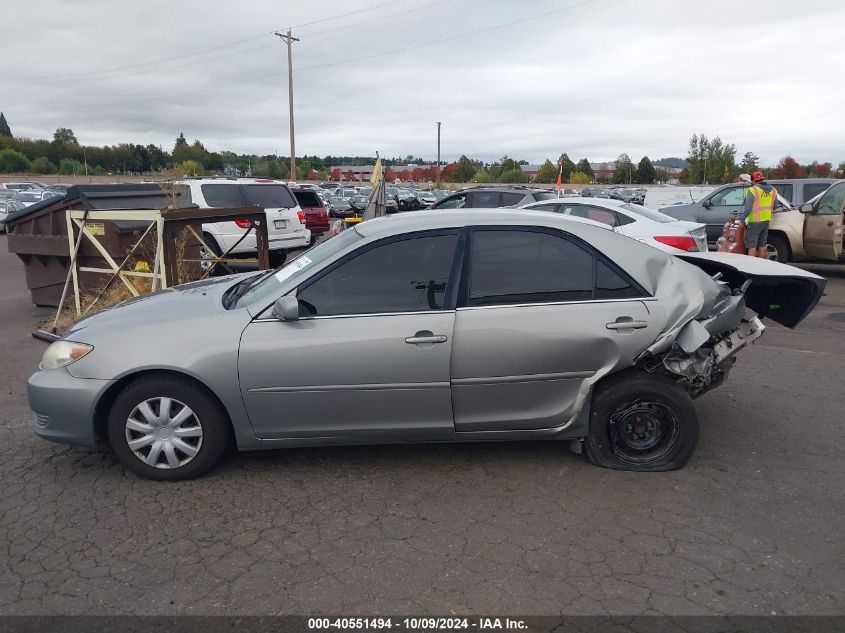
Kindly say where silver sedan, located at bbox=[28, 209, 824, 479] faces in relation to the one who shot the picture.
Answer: facing to the left of the viewer

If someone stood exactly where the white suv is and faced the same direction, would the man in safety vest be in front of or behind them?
behind

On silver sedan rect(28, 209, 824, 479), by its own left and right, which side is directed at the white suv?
right

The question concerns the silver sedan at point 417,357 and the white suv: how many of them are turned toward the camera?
0

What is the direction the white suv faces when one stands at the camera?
facing away from the viewer and to the left of the viewer

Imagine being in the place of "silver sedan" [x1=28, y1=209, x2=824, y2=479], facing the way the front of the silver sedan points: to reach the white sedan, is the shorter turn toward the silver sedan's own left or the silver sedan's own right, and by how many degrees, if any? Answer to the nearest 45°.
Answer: approximately 135° to the silver sedan's own right
